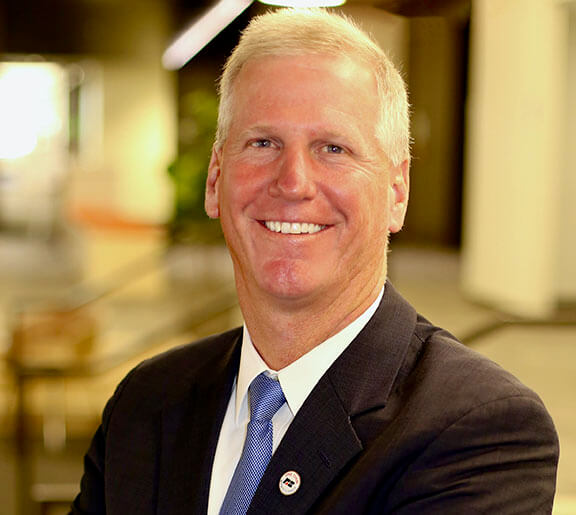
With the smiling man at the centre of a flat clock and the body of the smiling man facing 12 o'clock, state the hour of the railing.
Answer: The railing is roughly at 4 o'clock from the smiling man.

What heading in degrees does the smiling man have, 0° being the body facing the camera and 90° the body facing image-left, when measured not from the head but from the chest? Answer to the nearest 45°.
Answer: approximately 45°

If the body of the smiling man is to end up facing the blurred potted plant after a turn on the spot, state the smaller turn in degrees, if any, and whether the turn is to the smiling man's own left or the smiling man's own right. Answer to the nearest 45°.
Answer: approximately 135° to the smiling man's own right

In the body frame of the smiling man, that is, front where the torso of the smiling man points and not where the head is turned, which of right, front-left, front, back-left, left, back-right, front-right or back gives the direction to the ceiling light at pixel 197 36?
back-right
